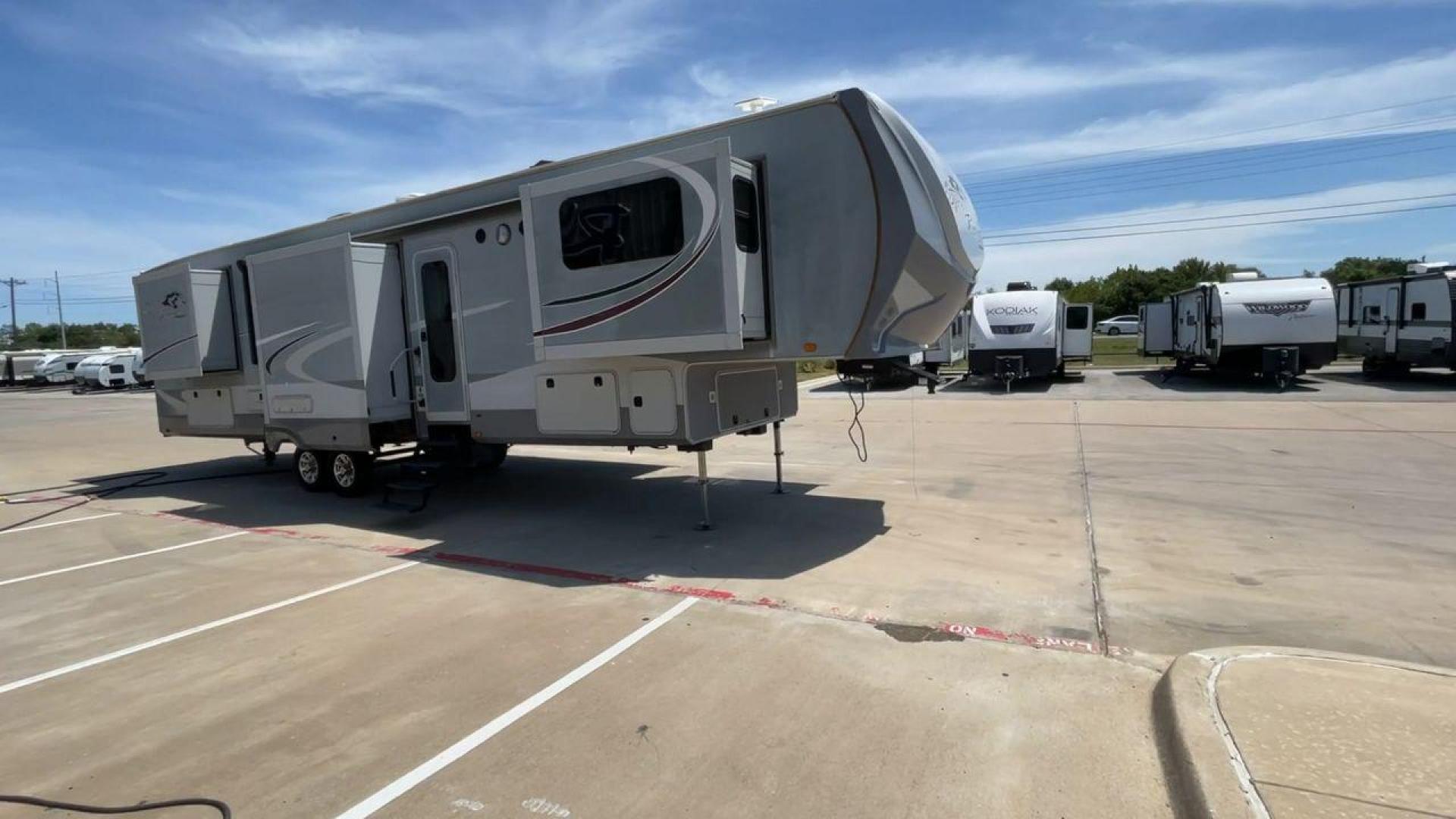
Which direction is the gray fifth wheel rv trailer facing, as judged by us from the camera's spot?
facing the viewer and to the right of the viewer

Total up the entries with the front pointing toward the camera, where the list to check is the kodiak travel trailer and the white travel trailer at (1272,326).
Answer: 2

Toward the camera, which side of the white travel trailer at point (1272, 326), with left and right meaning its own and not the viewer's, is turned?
front

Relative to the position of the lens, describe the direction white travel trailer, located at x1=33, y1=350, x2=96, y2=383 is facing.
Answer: facing the viewer and to the left of the viewer

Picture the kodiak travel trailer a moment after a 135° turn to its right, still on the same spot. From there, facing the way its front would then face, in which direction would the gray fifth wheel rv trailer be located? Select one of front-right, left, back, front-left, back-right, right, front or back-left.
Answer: back-left

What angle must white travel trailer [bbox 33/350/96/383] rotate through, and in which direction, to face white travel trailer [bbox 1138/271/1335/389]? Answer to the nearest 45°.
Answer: approximately 45° to its left

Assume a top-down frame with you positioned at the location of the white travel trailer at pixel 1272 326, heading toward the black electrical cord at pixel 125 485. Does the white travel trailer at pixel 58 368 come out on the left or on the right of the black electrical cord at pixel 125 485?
right

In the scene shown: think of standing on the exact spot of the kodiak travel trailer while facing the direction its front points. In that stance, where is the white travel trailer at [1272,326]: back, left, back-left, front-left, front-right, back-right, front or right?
left

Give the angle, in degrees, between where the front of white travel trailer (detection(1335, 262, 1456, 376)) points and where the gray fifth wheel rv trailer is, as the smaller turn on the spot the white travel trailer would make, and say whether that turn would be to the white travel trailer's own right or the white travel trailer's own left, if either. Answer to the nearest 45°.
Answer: approximately 45° to the white travel trailer's own right

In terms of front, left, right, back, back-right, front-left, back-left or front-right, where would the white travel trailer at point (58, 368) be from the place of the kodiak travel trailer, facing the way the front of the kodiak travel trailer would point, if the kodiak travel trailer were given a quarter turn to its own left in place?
back

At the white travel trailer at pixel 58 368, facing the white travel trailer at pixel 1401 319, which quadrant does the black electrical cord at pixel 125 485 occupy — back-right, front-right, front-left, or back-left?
front-right

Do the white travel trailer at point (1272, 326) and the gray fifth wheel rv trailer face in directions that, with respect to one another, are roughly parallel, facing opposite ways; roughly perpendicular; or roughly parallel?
roughly perpendicular

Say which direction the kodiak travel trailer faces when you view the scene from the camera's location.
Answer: facing the viewer

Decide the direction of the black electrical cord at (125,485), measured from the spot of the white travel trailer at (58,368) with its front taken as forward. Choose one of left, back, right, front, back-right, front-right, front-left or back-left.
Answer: front-left

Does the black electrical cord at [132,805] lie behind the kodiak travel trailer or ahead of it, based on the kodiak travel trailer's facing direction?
ahead

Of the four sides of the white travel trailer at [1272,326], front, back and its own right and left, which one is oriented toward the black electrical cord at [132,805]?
front
